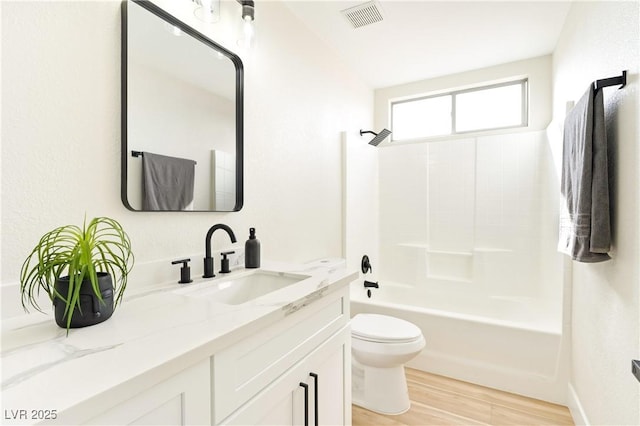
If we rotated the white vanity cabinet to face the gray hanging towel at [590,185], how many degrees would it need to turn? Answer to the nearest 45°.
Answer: approximately 45° to its left

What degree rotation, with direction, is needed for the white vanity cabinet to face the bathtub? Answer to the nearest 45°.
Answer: approximately 90° to its left

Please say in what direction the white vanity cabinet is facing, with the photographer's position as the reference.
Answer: facing the viewer and to the right of the viewer

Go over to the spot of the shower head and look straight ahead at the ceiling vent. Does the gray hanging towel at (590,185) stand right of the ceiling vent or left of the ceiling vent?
left

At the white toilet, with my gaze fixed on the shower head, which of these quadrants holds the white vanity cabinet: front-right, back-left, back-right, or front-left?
back-left

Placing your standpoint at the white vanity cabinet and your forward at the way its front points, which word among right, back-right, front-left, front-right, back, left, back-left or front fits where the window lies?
left

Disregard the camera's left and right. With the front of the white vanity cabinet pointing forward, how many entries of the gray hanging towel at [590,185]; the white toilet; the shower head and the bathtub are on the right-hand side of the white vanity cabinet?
0

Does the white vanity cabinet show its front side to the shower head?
no

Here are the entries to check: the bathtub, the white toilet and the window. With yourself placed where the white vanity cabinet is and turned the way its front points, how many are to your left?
3
